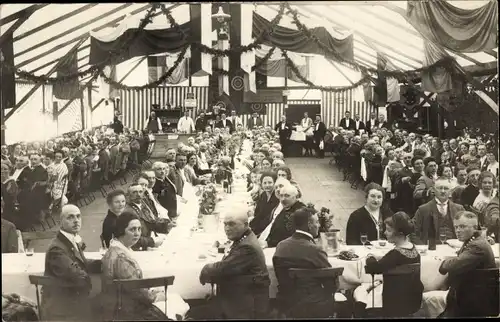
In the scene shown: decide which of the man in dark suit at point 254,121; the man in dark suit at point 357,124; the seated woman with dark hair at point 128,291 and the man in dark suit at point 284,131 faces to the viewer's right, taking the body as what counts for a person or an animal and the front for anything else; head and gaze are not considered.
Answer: the seated woman with dark hair

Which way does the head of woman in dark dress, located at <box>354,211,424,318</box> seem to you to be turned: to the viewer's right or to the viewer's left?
to the viewer's left

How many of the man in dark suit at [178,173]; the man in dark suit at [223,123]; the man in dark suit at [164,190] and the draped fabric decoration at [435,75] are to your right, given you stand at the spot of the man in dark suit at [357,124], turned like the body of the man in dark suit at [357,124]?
3
